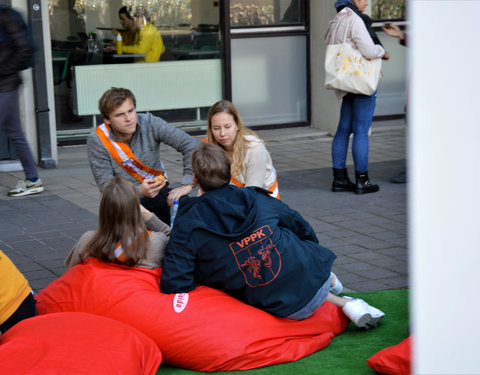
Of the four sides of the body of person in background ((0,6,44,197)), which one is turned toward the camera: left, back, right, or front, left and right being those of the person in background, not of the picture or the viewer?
left

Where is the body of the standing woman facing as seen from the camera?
to the viewer's right

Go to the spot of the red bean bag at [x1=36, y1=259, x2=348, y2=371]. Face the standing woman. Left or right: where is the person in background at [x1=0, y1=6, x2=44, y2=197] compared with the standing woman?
left

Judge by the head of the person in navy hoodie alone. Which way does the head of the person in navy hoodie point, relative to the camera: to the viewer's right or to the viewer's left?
to the viewer's left

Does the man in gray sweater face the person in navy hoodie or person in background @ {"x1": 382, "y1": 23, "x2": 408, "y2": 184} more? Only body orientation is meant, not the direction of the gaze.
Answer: the person in navy hoodie

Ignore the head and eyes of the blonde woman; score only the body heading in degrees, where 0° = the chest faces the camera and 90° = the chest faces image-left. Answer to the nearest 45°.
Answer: approximately 45°

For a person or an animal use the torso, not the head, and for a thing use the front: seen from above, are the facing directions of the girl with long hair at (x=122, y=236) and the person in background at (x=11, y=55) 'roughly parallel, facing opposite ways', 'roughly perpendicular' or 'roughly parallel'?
roughly perpendicular

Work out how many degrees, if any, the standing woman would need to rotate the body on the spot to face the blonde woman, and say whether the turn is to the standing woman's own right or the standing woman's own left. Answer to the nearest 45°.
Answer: approximately 90° to the standing woman's own right

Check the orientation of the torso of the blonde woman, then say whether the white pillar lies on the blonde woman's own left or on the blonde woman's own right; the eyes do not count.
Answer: on the blonde woman's own left

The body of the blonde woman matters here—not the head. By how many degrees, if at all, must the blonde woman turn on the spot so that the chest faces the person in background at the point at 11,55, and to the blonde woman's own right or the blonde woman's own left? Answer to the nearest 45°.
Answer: approximately 90° to the blonde woman's own right
